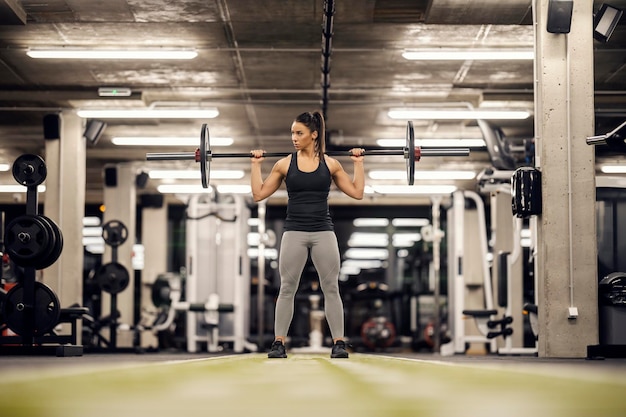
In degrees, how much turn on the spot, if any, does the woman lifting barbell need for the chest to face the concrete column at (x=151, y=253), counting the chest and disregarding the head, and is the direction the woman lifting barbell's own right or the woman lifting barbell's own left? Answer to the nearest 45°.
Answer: approximately 180°

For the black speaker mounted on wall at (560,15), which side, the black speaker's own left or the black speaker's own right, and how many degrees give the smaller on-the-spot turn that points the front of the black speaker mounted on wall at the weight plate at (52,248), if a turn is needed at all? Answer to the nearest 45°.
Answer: approximately 90° to the black speaker's own right

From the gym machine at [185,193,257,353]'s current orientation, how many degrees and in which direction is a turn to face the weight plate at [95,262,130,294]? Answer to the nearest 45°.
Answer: approximately 45° to its right

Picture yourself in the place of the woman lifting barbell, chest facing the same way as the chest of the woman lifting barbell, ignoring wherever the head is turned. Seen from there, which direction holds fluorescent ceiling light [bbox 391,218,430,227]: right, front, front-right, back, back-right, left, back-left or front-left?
back

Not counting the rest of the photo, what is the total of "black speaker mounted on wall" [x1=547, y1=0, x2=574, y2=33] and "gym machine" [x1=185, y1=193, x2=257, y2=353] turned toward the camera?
2

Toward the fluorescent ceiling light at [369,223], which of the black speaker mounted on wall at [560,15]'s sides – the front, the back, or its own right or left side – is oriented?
back

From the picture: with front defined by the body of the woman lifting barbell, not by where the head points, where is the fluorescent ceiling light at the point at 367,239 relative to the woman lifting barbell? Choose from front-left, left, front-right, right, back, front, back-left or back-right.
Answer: back

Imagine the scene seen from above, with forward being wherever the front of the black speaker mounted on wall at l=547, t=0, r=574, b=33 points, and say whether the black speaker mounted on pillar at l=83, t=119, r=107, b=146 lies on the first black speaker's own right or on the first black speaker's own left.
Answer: on the first black speaker's own right
